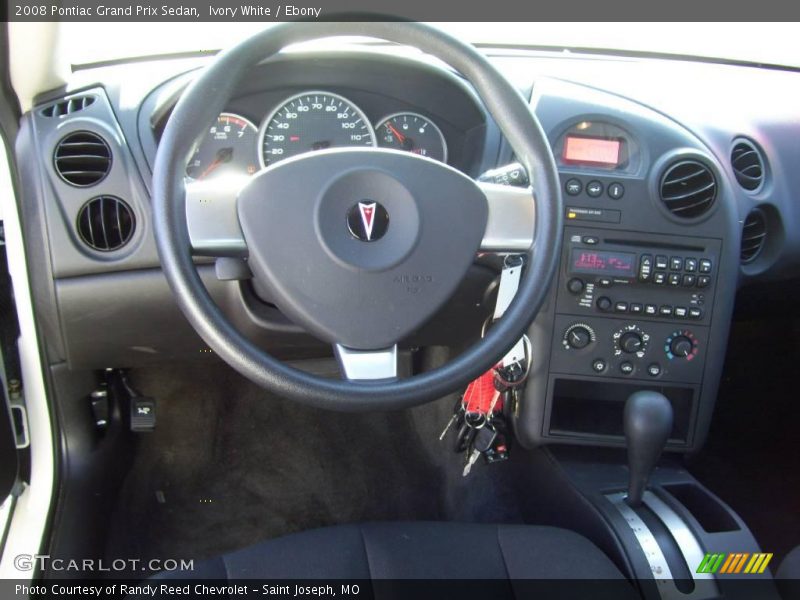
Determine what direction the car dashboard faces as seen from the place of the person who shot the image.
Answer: facing the viewer
